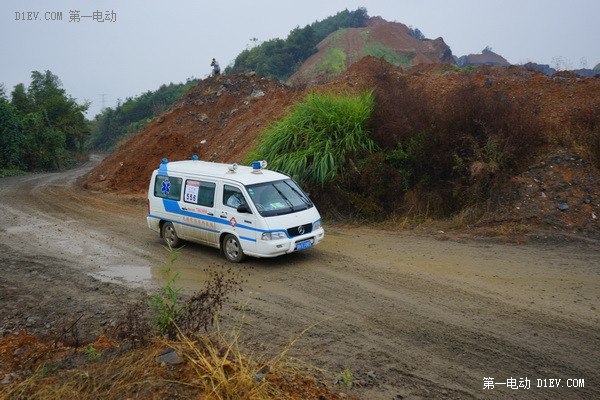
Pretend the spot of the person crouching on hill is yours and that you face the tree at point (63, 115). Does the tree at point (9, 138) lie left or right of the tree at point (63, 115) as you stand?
left

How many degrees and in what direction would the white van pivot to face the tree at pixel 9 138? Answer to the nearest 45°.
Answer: approximately 180°

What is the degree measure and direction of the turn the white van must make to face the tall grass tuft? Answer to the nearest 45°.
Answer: approximately 90° to its left

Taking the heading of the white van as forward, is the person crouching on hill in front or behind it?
behind

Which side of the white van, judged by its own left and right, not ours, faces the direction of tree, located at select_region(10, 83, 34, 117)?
back

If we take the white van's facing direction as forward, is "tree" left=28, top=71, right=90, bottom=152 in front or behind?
behind

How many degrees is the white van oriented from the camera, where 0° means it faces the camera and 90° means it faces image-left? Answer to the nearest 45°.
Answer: approximately 315°

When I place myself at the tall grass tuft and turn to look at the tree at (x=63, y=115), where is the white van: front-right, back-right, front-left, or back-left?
back-left
